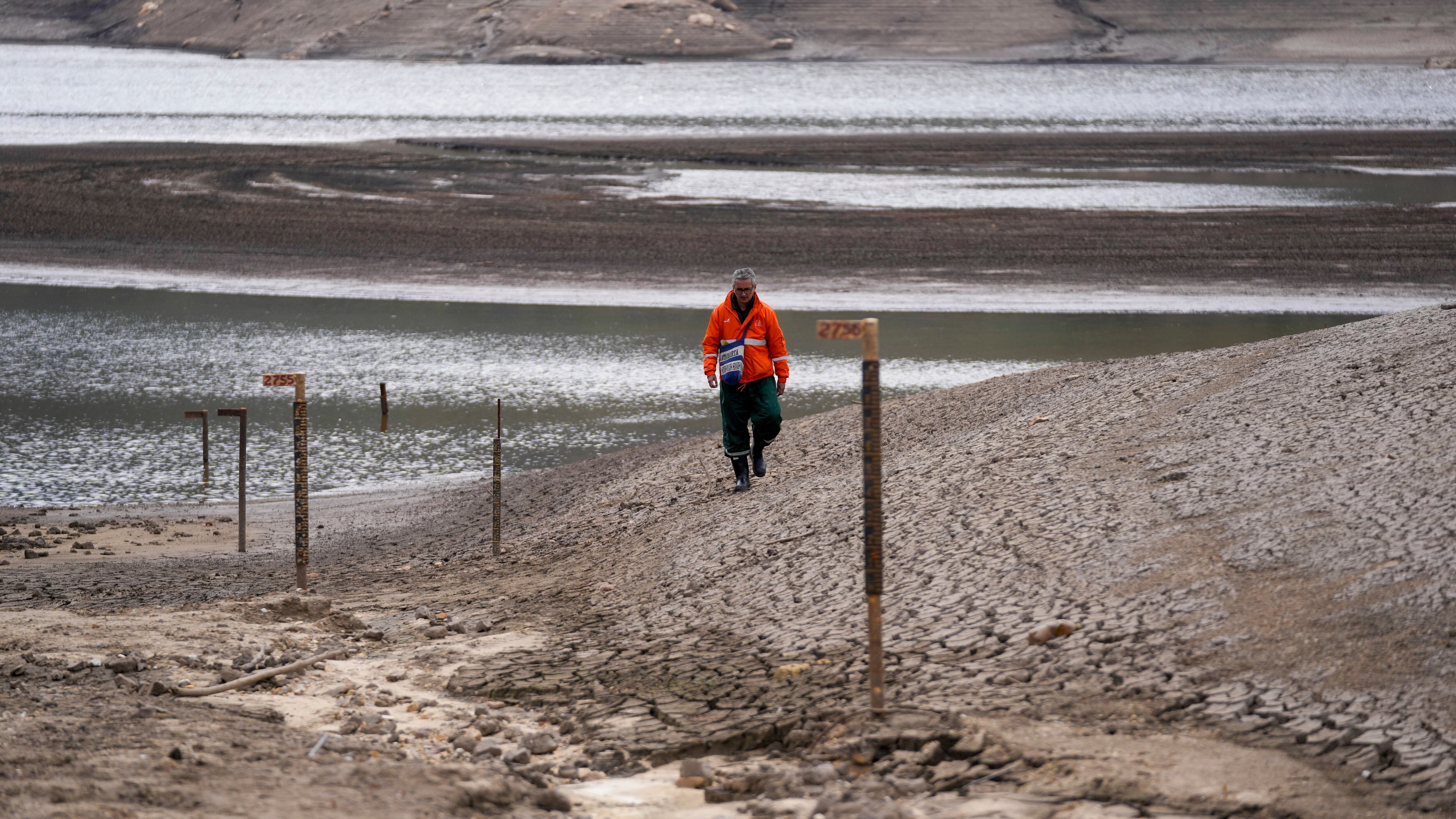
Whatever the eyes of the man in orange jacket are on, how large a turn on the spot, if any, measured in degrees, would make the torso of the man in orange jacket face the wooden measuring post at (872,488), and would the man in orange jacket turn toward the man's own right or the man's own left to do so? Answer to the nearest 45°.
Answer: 0° — they already face it

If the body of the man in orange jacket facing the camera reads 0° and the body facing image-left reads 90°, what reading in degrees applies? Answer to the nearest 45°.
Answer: approximately 0°

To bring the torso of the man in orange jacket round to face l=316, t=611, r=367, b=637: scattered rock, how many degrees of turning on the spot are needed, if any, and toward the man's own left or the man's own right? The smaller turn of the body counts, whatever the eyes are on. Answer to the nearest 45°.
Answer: approximately 45° to the man's own right

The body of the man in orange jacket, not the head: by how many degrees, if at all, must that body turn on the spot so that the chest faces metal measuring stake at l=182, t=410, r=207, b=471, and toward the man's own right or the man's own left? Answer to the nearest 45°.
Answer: approximately 135° to the man's own right

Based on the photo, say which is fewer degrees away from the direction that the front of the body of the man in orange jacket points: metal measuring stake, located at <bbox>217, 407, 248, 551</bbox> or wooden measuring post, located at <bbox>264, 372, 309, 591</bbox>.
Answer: the wooden measuring post

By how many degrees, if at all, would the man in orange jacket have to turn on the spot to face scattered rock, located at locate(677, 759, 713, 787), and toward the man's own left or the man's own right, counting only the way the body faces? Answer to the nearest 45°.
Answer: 0° — they already face it

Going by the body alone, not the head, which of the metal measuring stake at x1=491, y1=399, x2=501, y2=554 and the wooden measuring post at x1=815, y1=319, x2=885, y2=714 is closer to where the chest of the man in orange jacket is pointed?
the wooden measuring post

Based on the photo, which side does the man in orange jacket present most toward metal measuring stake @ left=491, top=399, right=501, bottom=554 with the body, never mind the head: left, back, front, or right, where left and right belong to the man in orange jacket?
right
